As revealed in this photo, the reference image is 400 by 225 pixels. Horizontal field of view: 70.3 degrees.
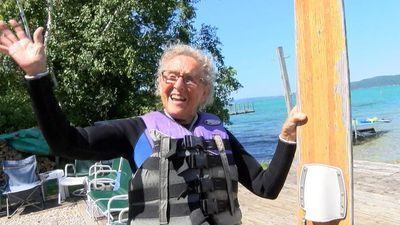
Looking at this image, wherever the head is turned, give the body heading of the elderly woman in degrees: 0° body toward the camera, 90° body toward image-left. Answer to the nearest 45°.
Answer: approximately 0°

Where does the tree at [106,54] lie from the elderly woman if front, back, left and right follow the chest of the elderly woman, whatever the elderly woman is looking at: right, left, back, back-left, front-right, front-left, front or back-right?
back

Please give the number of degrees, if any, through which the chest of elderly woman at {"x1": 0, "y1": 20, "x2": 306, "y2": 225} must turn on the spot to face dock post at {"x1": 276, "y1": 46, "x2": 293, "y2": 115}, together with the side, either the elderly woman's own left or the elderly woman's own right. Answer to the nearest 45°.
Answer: approximately 135° to the elderly woman's own left
